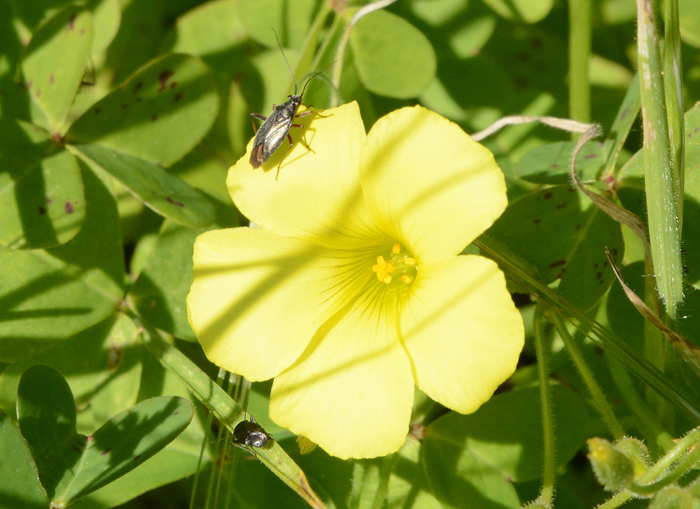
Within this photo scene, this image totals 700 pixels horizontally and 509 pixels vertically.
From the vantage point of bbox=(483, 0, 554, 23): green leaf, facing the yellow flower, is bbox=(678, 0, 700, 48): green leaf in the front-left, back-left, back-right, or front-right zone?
back-left

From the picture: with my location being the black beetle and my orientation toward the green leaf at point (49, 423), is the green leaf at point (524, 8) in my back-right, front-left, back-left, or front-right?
back-right

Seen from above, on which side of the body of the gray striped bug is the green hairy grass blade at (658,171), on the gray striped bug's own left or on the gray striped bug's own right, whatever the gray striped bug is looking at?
on the gray striped bug's own right

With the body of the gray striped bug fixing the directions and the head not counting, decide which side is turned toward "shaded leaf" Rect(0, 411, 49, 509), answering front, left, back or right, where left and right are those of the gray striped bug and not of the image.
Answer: back

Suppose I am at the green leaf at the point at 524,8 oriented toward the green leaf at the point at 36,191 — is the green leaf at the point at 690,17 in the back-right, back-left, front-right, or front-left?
back-left

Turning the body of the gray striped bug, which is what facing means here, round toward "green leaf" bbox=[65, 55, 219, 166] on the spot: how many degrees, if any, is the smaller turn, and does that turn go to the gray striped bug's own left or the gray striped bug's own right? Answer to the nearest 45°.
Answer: approximately 90° to the gray striped bug's own left

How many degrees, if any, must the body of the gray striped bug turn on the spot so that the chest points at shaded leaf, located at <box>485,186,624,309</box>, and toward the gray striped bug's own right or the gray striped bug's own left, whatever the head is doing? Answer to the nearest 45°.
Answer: approximately 45° to the gray striped bug's own right

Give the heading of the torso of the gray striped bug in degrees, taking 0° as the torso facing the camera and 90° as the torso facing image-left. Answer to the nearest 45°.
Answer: approximately 225°

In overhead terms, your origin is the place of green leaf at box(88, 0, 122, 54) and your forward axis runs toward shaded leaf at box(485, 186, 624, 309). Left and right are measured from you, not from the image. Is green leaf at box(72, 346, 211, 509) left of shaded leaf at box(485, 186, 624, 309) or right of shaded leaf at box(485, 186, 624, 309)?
right
